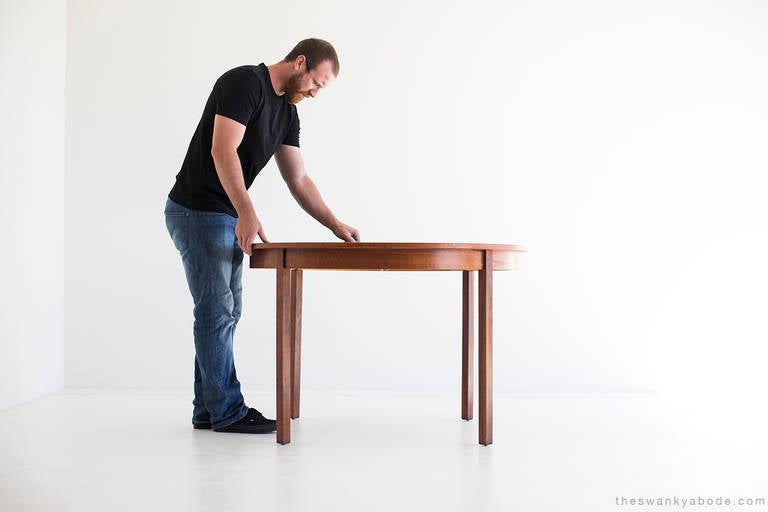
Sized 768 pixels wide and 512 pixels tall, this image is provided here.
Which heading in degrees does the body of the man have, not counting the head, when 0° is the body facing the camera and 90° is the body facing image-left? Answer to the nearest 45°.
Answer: approximately 270°

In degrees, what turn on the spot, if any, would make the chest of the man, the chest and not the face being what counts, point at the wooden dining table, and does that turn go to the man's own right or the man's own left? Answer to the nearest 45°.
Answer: approximately 45° to the man's own right
